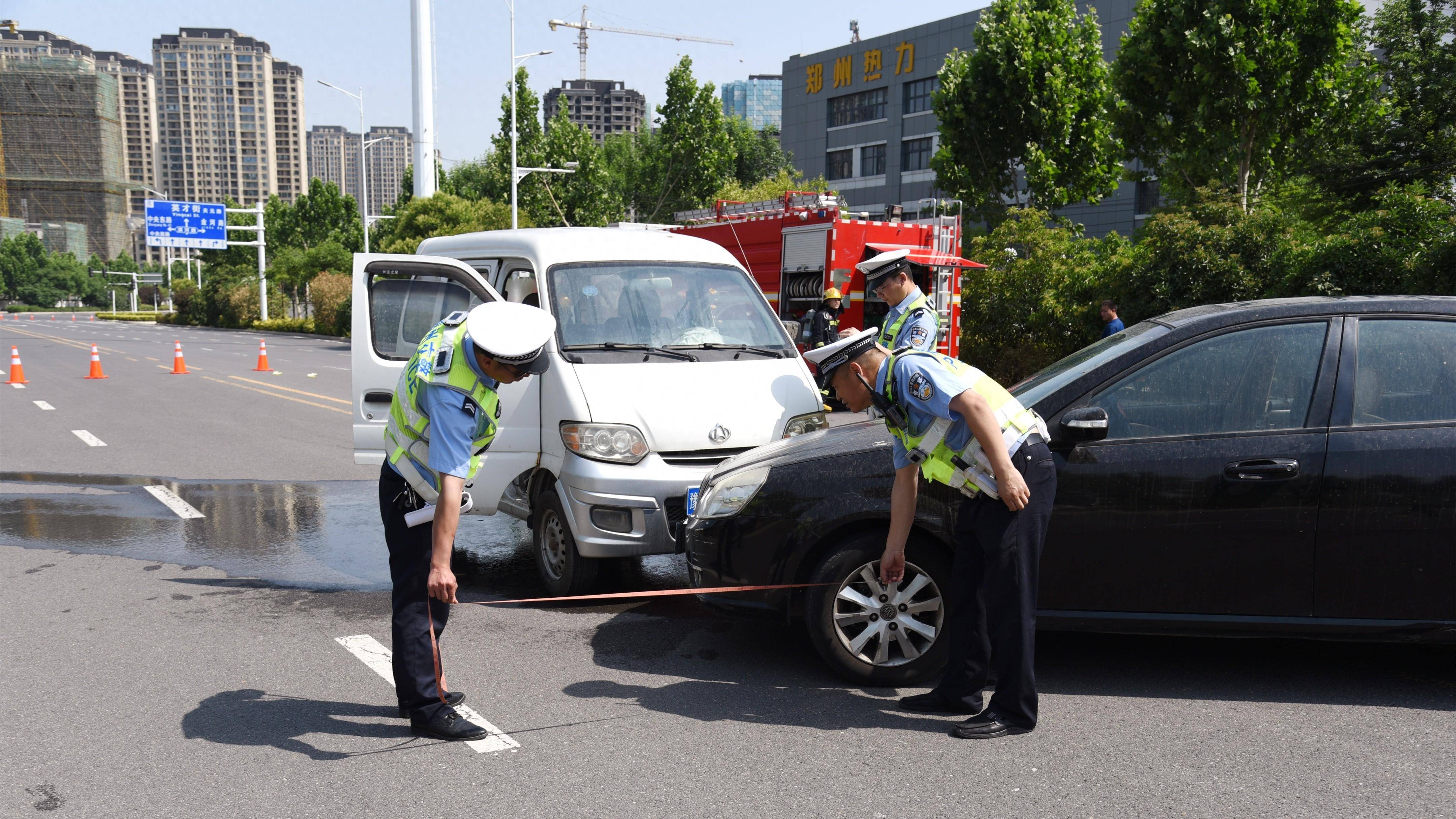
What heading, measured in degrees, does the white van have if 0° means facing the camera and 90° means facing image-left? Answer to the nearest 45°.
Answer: approximately 315°

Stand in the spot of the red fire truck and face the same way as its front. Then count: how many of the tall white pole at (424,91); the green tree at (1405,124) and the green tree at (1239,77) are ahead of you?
1

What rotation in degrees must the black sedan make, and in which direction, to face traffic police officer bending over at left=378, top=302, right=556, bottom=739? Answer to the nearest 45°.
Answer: approximately 45° to its left

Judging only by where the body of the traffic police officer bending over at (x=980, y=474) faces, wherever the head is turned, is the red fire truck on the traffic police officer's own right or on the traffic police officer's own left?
on the traffic police officer's own right

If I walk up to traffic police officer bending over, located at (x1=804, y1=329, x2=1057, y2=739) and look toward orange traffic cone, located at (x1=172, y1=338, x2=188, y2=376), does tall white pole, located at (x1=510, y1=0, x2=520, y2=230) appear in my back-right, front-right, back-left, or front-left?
front-right

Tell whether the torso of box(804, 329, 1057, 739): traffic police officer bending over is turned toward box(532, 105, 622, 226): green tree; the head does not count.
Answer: no

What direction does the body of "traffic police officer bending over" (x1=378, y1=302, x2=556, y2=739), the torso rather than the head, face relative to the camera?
to the viewer's right

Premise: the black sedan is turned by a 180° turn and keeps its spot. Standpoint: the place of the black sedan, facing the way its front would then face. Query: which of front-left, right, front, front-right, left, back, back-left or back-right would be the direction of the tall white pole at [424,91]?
back-left

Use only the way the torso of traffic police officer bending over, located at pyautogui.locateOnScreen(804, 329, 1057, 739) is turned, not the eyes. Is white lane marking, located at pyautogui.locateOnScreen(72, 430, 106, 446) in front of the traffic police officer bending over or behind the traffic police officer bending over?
in front

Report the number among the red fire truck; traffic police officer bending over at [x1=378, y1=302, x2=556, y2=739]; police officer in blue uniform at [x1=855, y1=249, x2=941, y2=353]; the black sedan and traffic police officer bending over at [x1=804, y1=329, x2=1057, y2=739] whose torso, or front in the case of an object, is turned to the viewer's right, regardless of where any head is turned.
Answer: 1

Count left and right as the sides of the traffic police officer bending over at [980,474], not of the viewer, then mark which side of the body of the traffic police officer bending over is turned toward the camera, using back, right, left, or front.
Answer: left

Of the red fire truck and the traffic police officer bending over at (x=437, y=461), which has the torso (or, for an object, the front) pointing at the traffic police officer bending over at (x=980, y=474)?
the traffic police officer bending over at (x=437, y=461)

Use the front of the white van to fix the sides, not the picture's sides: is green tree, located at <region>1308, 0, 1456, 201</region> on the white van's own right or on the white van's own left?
on the white van's own left

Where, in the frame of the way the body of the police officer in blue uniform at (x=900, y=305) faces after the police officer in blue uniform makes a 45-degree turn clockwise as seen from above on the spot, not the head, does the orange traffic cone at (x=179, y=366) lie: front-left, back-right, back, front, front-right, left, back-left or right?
front-right

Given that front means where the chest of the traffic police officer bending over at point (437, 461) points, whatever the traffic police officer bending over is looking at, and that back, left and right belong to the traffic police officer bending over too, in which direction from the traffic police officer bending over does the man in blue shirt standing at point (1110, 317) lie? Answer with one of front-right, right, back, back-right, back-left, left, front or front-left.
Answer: front-left

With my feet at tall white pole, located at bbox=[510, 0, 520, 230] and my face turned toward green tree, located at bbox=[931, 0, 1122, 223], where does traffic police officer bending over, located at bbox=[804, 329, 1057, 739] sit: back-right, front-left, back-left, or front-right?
front-right

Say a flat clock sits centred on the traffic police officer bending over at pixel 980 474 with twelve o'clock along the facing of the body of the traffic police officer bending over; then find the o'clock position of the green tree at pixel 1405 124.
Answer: The green tree is roughly at 4 o'clock from the traffic police officer bending over.

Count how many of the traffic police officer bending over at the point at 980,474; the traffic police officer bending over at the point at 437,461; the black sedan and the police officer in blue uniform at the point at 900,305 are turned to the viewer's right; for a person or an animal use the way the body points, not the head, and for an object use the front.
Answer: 1

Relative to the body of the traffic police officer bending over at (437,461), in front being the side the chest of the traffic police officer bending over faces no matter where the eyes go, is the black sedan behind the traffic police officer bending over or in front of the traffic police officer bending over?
in front

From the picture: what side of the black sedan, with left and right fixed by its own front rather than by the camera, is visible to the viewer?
left

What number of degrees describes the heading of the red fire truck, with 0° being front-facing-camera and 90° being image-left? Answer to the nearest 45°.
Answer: approximately 135°

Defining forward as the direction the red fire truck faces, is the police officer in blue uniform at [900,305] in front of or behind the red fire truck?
behind
